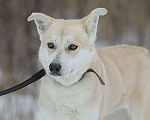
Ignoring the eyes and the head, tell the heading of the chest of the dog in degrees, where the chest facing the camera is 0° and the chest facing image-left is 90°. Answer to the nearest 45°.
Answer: approximately 45°
